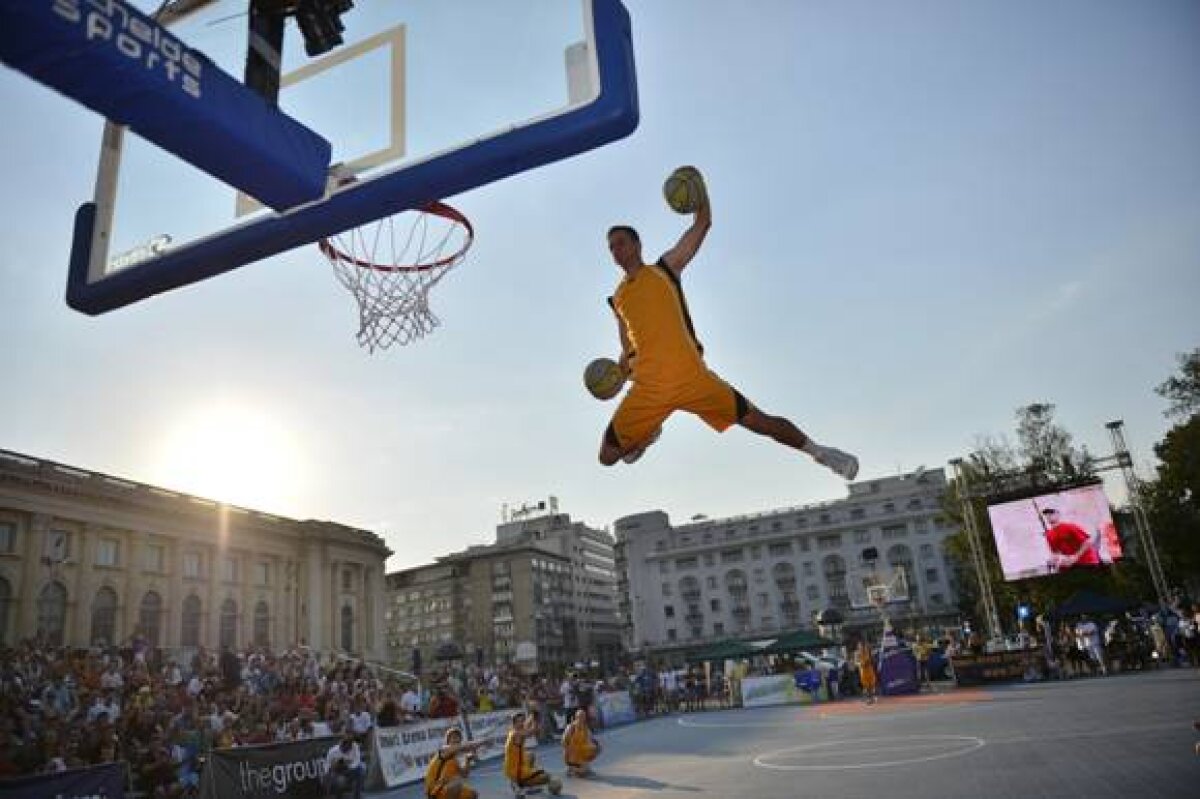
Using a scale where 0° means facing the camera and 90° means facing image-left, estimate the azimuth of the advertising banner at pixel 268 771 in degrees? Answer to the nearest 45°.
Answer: approximately 315°

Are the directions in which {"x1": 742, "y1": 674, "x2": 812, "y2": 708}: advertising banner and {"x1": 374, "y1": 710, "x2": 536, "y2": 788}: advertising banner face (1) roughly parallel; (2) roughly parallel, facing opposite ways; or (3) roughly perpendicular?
roughly perpendicular

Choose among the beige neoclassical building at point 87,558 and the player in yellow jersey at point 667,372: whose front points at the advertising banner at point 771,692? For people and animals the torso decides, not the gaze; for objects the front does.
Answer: the beige neoclassical building

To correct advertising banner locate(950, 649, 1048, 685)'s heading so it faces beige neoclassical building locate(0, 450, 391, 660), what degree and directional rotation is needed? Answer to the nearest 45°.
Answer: approximately 90° to its right

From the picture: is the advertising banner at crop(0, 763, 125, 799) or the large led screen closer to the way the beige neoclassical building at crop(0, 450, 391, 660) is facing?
the large led screen

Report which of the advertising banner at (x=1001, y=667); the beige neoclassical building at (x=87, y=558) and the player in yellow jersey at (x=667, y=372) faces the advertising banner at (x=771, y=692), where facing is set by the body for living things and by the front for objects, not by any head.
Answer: the beige neoclassical building

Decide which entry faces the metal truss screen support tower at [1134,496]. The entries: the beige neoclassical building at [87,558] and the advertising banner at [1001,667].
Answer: the beige neoclassical building

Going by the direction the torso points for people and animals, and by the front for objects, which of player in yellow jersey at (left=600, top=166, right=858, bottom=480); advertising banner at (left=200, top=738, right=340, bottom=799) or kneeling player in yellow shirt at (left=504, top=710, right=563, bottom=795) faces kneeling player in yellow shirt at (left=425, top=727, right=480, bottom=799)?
the advertising banner
